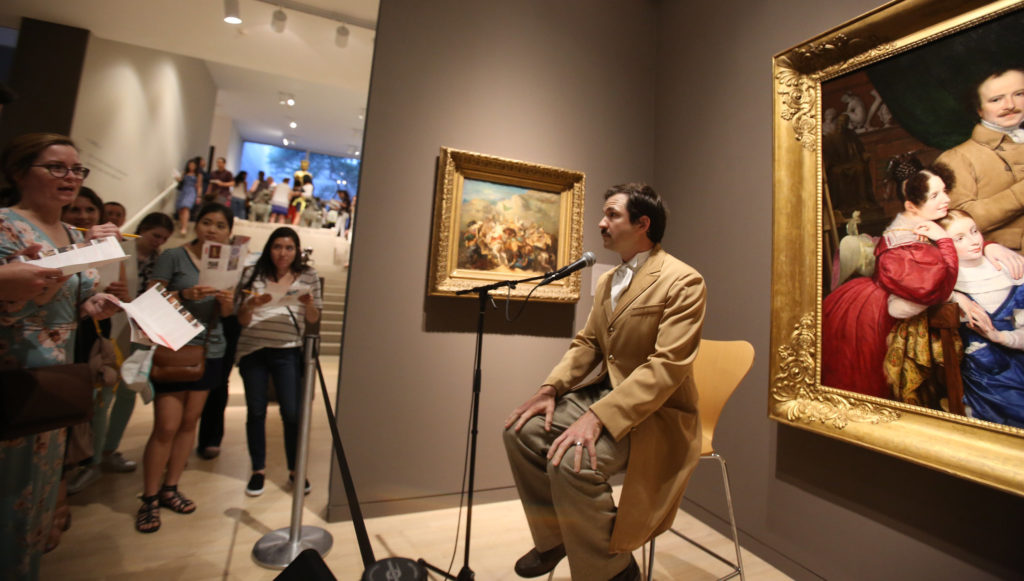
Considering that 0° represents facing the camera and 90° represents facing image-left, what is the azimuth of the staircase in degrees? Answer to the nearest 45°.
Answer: approximately 0°

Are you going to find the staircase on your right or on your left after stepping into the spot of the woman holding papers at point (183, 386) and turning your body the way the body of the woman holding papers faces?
on your left

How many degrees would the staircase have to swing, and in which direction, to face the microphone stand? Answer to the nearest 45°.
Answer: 0° — it already faces it

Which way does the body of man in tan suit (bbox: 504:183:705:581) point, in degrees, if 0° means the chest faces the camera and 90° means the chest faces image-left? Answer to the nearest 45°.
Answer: approximately 45°

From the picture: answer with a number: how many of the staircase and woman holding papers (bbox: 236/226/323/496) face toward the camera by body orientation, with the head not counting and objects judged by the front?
2

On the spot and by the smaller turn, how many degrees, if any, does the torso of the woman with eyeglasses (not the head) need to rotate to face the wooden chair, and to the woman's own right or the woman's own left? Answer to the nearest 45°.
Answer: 0° — they already face it

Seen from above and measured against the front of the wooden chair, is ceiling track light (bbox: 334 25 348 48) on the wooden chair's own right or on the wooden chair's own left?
on the wooden chair's own right

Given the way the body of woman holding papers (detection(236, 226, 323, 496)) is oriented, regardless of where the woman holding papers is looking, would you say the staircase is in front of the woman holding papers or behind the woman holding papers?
behind

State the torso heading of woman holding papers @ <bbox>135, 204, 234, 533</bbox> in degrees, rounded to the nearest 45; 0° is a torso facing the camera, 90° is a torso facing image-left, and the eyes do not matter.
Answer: approximately 315°
